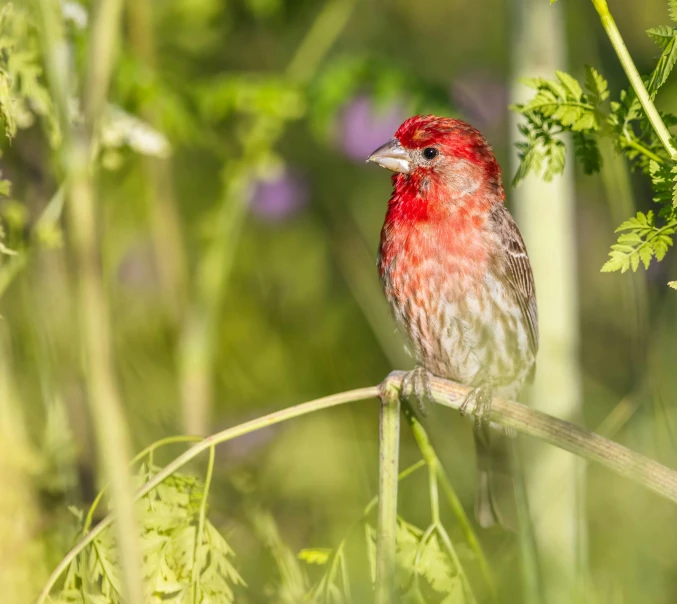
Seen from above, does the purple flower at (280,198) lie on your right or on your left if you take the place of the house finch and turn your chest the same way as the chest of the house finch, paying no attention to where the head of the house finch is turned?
on your right

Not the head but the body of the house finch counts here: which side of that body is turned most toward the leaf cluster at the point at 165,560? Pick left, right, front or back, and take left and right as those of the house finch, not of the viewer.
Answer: front

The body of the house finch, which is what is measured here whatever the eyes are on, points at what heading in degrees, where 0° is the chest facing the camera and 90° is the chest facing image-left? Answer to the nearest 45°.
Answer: approximately 45°

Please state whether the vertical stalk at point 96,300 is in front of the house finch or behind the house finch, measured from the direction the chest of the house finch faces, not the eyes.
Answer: in front

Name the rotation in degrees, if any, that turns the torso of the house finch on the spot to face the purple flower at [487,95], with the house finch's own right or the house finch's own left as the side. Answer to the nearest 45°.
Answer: approximately 135° to the house finch's own right
